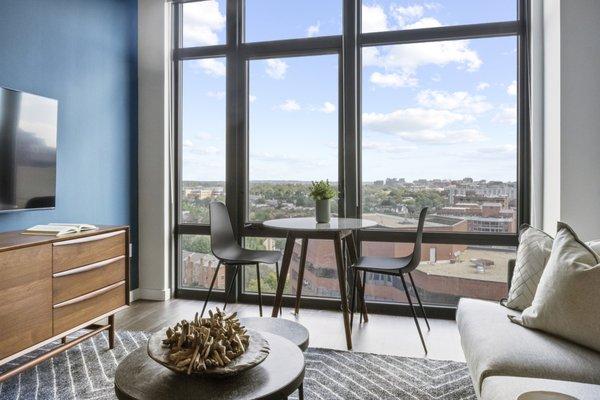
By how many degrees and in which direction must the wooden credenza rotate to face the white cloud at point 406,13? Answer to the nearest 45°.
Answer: approximately 45° to its left

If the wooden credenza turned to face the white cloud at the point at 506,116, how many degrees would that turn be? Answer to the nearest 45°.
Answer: approximately 45° to its left

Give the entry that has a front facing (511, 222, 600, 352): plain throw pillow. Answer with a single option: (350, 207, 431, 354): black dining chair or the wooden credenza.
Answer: the wooden credenza

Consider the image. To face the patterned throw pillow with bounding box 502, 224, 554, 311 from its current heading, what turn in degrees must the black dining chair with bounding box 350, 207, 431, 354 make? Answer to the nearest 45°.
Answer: approximately 135° to its left

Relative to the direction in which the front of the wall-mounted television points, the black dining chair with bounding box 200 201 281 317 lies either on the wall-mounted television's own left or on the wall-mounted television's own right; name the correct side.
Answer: on the wall-mounted television's own left

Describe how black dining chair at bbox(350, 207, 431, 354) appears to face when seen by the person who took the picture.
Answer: facing to the left of the viewer

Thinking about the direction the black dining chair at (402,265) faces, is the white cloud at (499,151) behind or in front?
behind

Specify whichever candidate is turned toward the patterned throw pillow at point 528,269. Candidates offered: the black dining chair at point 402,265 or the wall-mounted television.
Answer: the wall-mounted television
